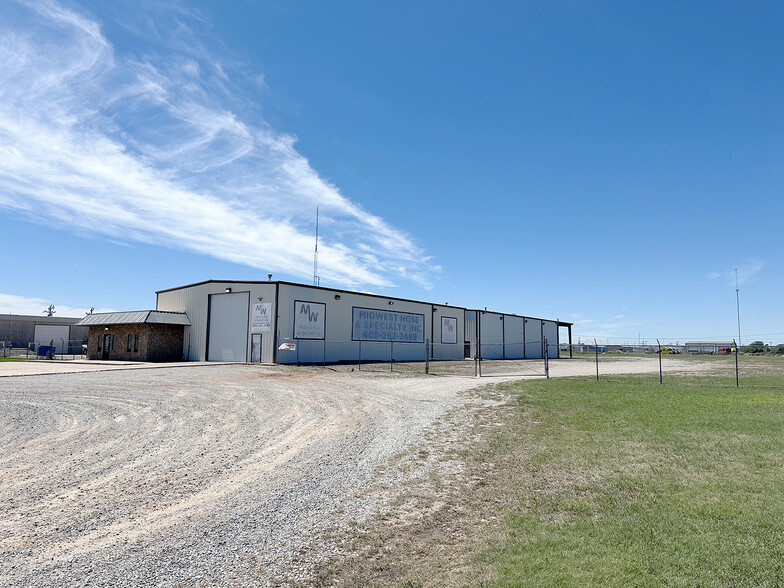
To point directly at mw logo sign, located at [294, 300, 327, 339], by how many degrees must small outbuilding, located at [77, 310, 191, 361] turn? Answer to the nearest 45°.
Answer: approximately 90° to its left

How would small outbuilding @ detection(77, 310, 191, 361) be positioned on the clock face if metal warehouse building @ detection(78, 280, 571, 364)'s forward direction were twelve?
The small outbuilding is roughly at 2 o'clock from the metal warehouse building.

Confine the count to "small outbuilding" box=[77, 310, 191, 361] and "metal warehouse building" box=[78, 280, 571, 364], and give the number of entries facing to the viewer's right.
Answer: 0

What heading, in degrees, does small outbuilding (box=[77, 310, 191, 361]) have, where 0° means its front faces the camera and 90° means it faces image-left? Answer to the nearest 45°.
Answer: approximately 45°

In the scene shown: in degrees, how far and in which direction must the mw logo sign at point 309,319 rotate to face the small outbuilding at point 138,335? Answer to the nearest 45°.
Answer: approximately 135° to its right
